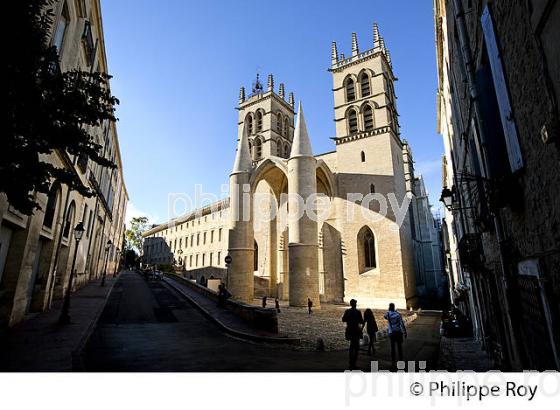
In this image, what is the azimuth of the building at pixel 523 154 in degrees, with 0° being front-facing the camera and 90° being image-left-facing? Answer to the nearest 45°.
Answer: approximately 90°

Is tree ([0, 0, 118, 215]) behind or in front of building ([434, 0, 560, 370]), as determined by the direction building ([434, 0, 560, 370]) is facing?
in front

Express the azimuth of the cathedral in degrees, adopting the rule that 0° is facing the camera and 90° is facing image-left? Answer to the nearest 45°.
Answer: approximately 45°

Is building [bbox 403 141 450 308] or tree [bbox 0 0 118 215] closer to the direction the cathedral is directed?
the tree

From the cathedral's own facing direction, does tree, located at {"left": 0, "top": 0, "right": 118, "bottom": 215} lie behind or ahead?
ahead

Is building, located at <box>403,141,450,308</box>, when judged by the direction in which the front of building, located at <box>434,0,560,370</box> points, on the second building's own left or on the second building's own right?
on the second building's own right

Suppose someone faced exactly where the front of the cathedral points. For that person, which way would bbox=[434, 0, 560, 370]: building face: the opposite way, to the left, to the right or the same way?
to the right

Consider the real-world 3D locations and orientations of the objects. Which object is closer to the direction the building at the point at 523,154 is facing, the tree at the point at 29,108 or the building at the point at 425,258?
the tree

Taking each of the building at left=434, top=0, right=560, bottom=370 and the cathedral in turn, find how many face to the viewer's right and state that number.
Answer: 0

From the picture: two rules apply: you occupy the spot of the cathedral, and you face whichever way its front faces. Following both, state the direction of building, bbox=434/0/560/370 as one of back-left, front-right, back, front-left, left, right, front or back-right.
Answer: front-left

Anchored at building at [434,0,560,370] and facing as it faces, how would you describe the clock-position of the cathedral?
The cathedral is roughly at 2 o'clock from the building.
